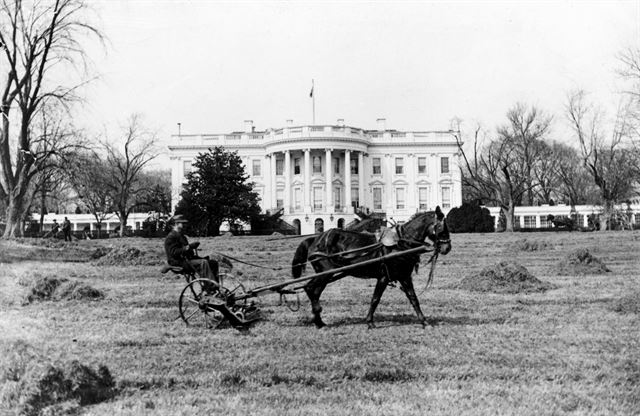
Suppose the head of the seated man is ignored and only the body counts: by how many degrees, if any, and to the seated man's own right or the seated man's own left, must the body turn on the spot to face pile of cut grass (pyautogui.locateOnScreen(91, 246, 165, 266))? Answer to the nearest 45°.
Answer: approximately 90° to the seated man's own left

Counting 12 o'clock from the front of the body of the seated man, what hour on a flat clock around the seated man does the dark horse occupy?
The dark horse is roughly at 1 o'clock from the seated man.

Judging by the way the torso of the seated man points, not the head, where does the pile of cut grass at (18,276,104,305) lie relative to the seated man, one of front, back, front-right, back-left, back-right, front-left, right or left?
back-left

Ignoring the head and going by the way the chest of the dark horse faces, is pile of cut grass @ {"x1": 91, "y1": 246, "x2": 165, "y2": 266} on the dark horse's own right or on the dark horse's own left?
on the dark horse's own left

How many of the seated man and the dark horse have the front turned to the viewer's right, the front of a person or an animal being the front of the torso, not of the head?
2

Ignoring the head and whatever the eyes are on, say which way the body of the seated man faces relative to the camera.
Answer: to the viewer's right

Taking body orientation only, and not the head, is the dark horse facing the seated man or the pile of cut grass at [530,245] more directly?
the pile of cut grass

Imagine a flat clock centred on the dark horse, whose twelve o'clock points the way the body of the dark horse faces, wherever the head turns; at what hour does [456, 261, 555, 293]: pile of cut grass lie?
The pile of cut grass is roughly at 10 o'clock from the dark horse.

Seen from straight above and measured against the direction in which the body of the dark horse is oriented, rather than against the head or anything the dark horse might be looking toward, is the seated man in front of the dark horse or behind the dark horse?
behind

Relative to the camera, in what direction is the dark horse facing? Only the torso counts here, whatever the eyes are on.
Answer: to the viewer's right

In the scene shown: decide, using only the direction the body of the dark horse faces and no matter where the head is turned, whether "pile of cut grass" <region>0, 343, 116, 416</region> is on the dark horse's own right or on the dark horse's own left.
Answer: on the dark horse's own right
